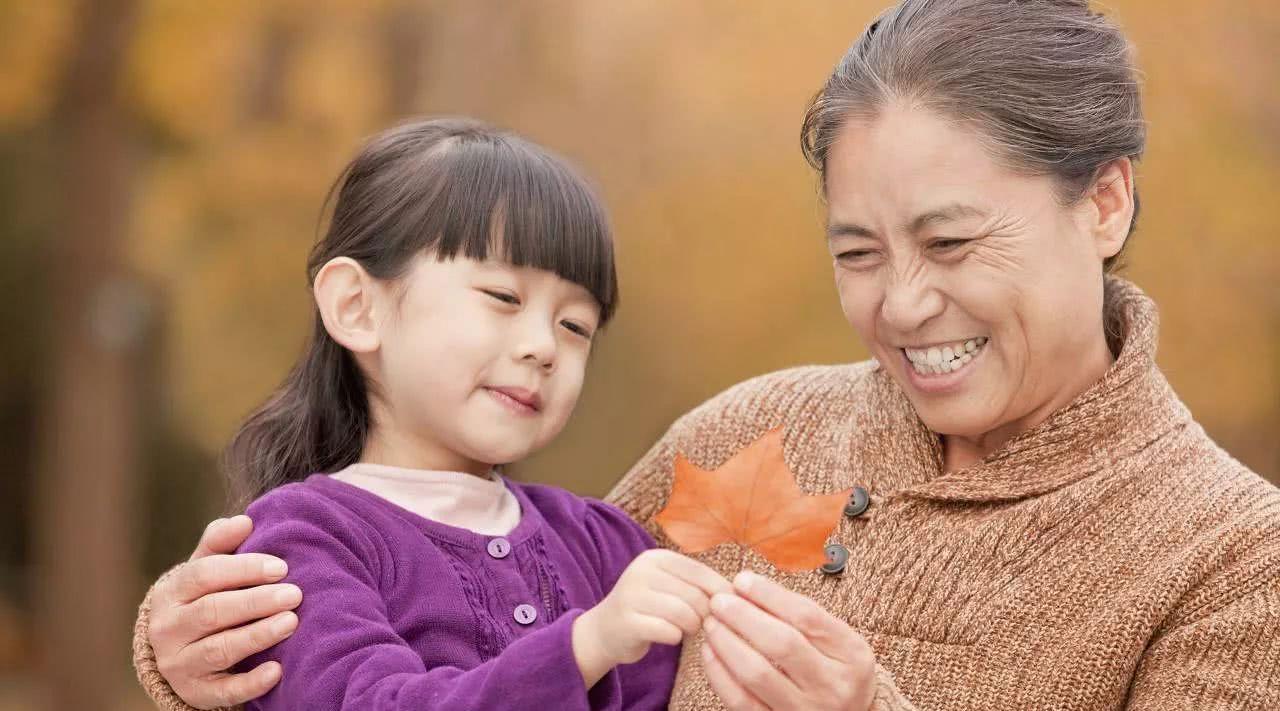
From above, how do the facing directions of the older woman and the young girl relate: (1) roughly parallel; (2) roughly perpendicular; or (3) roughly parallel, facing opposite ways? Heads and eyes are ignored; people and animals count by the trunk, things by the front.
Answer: roughly perpendicular

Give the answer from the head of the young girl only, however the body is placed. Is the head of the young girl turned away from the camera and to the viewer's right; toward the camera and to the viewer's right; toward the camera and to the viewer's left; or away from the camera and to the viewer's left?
toward the camera and to the viewer's right

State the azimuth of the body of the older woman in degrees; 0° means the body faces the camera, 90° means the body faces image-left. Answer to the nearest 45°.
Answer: approximately 45°

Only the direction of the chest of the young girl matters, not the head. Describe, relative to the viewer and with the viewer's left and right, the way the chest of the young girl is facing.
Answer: facing the viewer and to the right of the viewer
